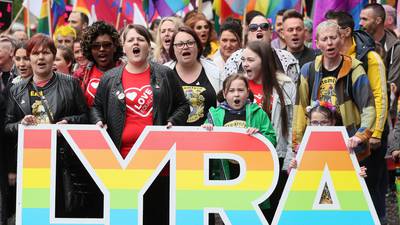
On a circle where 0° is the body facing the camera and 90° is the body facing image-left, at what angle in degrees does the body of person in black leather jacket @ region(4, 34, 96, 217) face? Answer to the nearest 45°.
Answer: approximately 0°

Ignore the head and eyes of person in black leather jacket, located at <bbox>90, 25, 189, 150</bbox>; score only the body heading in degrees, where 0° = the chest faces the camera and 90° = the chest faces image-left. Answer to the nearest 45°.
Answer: approximately 0°

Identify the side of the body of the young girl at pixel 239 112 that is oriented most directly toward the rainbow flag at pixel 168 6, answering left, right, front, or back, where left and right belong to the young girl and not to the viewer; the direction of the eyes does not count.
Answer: back

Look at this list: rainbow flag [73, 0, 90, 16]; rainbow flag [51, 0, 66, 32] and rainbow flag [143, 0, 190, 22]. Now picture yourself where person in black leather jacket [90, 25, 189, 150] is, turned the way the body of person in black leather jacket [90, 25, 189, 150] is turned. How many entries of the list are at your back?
3

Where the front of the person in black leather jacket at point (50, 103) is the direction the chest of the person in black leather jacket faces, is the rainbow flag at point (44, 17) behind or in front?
behind

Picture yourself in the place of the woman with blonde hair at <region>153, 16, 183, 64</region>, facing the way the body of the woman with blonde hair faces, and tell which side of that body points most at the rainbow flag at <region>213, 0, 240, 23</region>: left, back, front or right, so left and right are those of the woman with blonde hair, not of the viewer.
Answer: back

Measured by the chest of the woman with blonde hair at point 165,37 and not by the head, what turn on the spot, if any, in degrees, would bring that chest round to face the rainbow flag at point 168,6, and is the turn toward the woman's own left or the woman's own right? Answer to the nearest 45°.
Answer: approximately 180°

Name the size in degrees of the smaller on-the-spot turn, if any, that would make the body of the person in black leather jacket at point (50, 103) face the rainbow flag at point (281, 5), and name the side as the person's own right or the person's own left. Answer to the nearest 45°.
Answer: approximately 135° to the person's own left

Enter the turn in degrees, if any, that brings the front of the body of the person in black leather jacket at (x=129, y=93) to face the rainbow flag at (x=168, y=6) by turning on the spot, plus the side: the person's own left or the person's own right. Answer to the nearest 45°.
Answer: approximately 180°

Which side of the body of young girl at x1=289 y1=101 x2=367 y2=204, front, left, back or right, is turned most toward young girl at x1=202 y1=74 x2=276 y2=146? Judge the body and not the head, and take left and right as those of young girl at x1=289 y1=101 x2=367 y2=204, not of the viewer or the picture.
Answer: right

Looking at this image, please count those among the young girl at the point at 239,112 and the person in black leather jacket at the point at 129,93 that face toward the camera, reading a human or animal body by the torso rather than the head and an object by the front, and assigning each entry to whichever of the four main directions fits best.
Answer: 2
